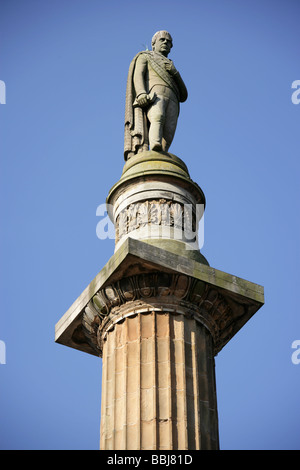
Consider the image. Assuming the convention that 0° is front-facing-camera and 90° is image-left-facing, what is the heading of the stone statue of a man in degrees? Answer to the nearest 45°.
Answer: approximately 315°
